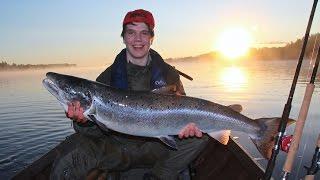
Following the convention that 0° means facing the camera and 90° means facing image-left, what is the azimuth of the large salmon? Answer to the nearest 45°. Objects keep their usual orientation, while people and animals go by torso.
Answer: approximately 90°

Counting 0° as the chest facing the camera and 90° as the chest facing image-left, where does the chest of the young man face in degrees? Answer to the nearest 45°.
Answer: approximately 0°
